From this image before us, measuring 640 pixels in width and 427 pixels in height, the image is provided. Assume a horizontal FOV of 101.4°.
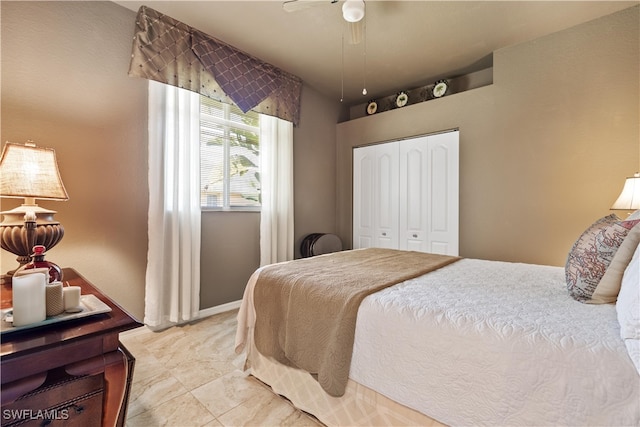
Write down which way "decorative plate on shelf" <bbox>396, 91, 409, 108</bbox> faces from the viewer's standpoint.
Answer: facing the viewer and to the left of the viewer

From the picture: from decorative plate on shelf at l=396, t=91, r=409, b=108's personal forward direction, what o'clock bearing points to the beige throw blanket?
The beige throw blanket is roughly at 11 o'clock from the decorative plate on shelf.

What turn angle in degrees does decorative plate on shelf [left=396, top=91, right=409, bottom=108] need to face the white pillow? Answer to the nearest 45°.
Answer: approximately 45° to its left

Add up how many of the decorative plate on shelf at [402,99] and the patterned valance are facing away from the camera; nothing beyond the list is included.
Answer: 0

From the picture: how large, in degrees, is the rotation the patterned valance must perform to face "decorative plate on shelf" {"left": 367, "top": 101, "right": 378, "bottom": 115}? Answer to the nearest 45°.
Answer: approximately 45° to its left

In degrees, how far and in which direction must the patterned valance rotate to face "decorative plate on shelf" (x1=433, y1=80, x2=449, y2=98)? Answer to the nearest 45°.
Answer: approximately 45° to its left

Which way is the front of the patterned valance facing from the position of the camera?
facing the viewer and to the right of the viewer

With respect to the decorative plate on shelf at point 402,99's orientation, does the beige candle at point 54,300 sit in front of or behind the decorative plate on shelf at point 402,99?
in front

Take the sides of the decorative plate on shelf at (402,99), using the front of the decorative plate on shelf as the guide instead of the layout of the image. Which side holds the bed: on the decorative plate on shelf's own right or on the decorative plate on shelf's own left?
on the decorative plate on shelf's own left

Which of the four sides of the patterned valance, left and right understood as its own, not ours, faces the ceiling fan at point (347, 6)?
front

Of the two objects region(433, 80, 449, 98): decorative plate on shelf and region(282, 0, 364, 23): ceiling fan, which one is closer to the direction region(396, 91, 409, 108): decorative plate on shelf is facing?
the ceiling fan
